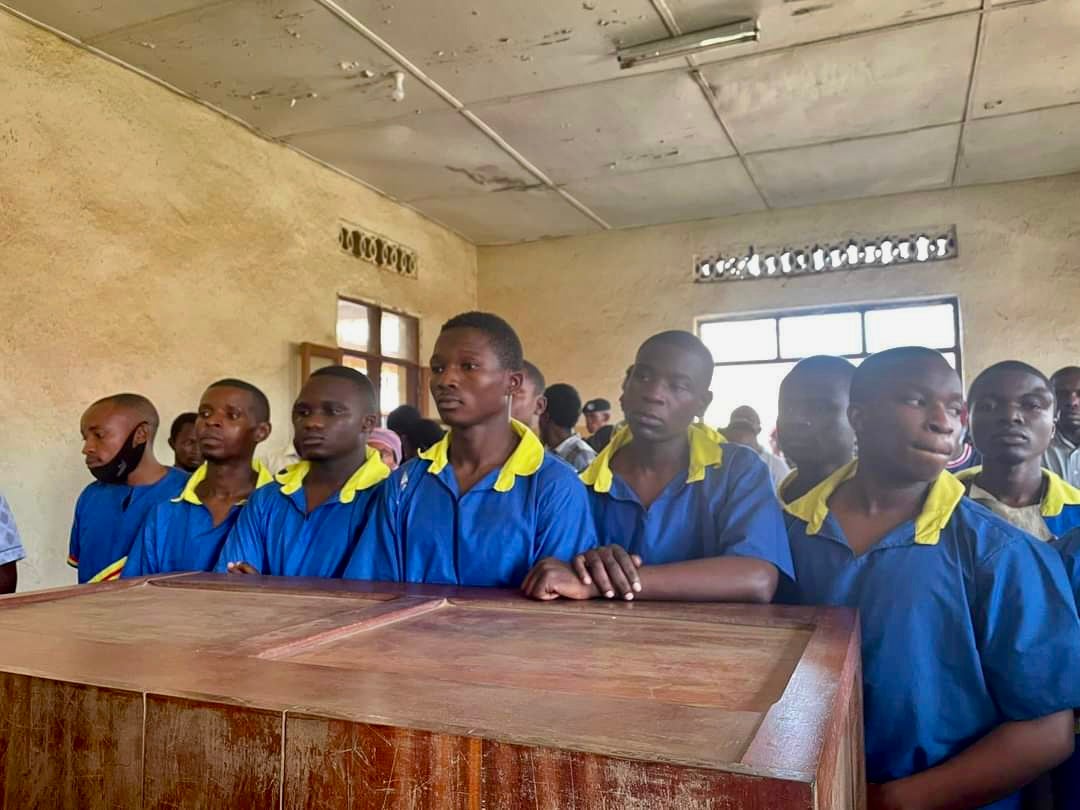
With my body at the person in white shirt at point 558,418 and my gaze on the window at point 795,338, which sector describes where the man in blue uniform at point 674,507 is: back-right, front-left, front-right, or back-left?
back-right

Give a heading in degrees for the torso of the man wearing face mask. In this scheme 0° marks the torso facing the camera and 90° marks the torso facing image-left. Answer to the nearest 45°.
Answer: approximately 45°

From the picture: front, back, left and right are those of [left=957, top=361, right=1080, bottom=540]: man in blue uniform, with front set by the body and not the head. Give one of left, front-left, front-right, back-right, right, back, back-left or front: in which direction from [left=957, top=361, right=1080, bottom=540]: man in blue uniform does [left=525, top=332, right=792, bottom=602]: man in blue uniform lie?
front-right

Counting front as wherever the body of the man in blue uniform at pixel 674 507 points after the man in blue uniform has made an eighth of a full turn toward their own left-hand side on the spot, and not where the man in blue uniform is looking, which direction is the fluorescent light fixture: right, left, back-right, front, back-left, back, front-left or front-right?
back

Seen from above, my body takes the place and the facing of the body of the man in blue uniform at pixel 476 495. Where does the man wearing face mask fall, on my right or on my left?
on my right

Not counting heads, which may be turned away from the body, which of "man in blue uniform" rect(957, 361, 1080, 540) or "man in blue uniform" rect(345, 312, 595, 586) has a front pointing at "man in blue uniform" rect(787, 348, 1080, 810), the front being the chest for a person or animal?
"man in blue uniform" rect(957, 361, 1080, 540)
